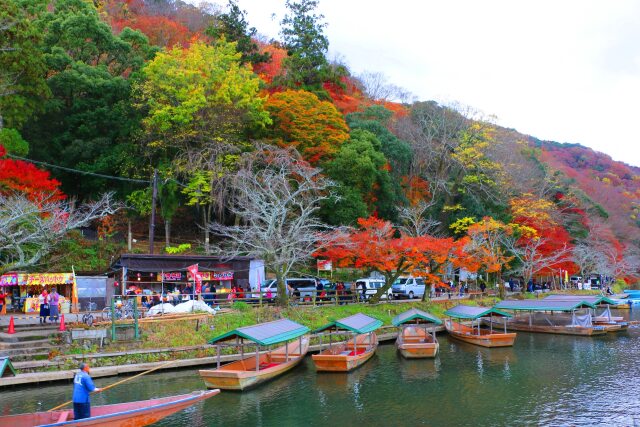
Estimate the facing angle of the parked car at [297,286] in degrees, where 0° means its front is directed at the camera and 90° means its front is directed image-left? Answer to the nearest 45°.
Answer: approximately 90°

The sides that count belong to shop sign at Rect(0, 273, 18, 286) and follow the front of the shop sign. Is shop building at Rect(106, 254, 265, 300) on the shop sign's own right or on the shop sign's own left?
on the shop sign's own left

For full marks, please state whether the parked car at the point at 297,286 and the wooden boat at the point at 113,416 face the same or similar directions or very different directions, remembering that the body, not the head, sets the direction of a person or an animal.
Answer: very different directions

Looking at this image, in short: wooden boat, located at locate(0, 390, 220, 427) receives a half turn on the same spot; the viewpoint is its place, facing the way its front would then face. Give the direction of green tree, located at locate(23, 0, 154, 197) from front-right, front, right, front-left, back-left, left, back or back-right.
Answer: right

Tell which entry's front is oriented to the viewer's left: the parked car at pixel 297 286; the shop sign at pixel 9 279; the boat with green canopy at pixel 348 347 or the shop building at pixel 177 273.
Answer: the parked car

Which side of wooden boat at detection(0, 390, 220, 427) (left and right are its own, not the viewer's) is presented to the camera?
right
